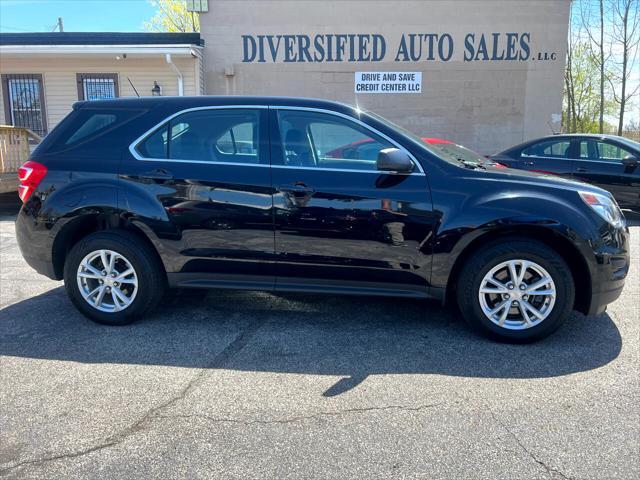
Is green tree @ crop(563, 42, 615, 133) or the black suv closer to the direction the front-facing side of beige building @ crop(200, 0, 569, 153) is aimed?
the black suv

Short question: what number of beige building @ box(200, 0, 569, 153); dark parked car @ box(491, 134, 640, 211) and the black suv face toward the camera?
1

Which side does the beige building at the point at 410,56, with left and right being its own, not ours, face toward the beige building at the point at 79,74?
right

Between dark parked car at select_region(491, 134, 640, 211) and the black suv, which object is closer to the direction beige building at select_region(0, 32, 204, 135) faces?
the black suv

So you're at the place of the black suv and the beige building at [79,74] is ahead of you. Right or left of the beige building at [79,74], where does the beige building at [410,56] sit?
right

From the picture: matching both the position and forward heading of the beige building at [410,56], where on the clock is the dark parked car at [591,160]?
The dark parked car is roughly at 11 o'clock from the beige building.

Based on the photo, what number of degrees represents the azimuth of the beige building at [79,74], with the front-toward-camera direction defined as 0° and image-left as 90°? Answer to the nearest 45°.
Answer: approximately 0°

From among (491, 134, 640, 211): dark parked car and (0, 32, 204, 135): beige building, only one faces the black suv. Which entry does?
the beige building

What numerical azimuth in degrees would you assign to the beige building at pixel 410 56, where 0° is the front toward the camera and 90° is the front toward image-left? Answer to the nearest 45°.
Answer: approximately 0°

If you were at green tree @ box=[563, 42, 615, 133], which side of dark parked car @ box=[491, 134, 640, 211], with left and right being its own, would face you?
left

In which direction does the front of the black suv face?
to the viewer's right

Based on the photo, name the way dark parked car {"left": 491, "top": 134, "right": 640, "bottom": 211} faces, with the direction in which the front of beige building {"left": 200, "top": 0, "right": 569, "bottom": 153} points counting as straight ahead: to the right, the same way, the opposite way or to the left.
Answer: to the left

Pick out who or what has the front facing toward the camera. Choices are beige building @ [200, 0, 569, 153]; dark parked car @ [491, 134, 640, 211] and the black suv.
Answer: the beige building

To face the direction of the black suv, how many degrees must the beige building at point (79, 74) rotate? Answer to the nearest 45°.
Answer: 0° — it already faces it

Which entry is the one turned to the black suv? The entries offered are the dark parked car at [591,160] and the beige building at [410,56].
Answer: the beige building

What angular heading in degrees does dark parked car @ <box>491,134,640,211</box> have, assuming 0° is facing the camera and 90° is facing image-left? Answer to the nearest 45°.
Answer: approximately 270°

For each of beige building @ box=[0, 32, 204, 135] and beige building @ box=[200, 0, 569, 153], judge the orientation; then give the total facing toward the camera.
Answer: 2
